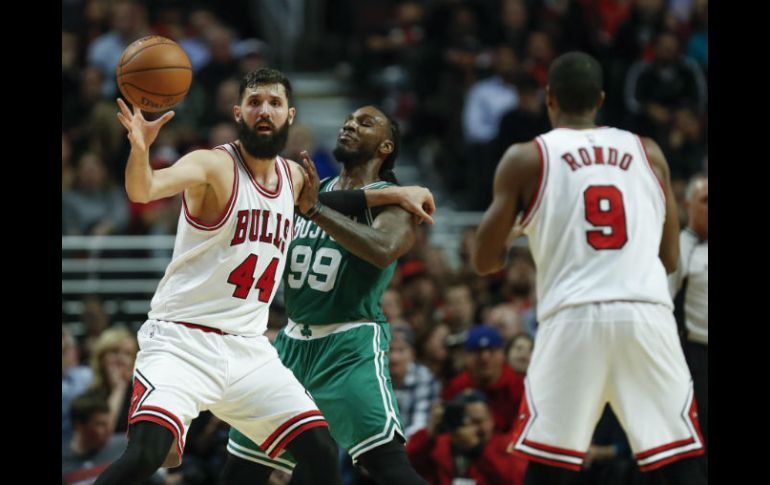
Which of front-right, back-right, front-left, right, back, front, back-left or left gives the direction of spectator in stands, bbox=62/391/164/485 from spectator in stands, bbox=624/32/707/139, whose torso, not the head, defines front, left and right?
front-right

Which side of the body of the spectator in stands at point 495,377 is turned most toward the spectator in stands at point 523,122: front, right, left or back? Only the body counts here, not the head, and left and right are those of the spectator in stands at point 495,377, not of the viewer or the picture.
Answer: back

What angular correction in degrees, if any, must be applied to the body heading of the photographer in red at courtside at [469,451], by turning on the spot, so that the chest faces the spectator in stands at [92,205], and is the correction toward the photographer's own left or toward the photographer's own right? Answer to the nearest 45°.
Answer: approximately 135° to the photographer's own right

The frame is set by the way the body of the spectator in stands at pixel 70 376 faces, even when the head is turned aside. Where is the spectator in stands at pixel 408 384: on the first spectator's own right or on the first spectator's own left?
on the first spectator's own left

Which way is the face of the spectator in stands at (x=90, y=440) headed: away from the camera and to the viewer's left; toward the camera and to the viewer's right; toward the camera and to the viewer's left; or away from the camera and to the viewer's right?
toward the camera and to the viewer's right

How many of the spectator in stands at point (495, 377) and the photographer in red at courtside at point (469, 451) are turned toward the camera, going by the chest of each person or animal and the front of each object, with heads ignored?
2

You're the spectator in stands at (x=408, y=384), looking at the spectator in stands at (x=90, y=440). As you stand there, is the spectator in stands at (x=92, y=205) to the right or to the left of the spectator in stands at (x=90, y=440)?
right

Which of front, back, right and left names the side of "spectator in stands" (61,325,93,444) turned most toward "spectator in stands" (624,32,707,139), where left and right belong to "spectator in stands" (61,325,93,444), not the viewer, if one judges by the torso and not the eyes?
left

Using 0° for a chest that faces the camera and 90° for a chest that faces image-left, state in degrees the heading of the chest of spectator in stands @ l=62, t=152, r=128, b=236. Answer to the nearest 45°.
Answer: approximately 0°

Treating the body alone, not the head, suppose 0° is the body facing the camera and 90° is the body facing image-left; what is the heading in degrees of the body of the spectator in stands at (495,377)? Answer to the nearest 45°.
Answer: approximately 0°

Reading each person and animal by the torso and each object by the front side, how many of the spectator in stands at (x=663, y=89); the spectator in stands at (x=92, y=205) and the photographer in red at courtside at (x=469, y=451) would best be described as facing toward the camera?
3

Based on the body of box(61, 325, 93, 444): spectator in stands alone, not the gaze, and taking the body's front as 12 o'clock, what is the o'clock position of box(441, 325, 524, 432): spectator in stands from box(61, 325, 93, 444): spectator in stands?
box(441, 325, 524, 432): spectator in stands is roughly at 10 o'clock from box(61, 325, 93, 444): spectator in stands.
